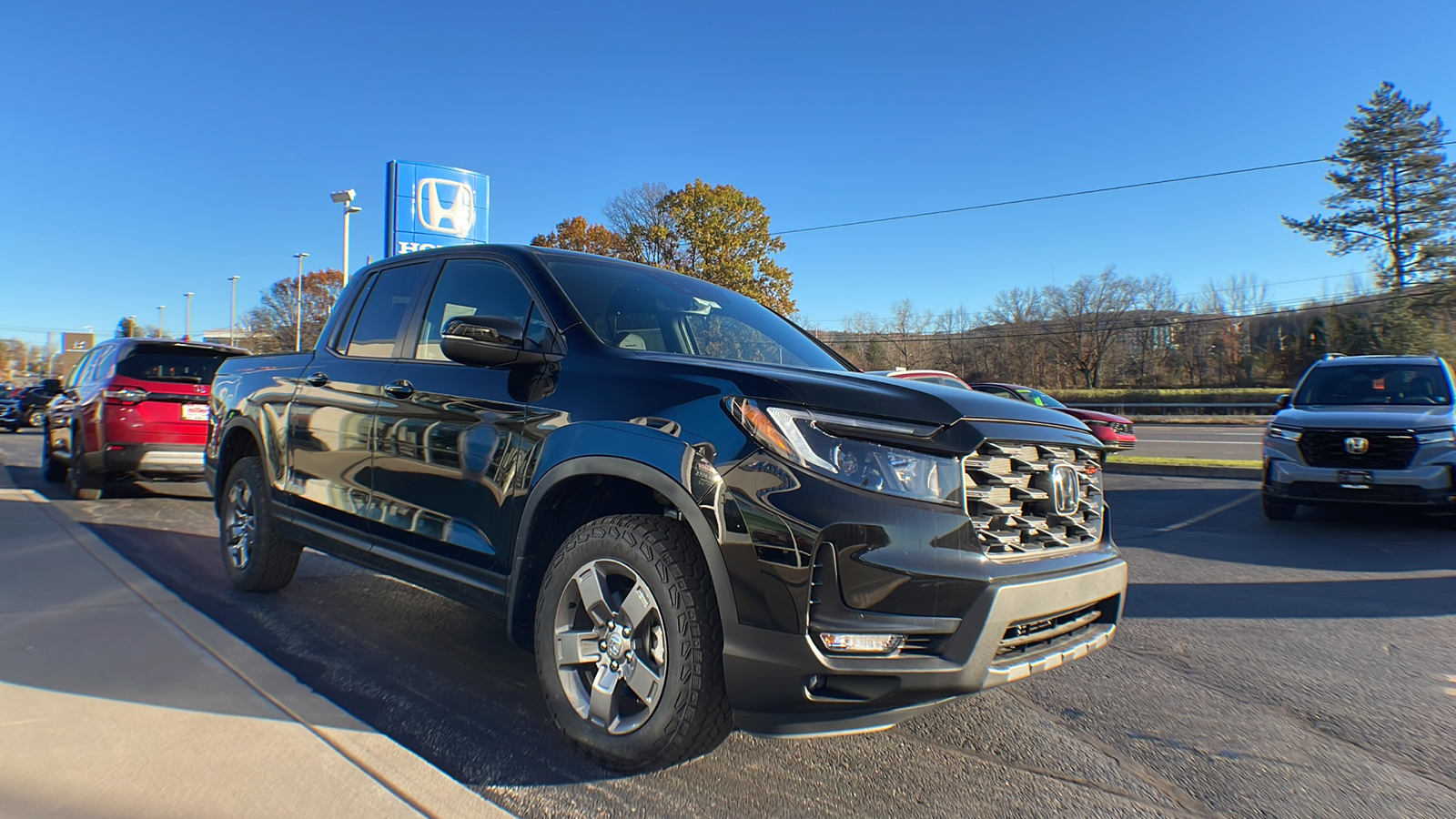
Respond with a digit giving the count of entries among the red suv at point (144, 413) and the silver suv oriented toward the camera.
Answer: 1

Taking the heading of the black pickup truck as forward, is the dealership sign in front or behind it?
behind

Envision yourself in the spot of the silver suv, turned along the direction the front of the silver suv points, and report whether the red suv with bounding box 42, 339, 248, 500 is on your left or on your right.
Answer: on your right

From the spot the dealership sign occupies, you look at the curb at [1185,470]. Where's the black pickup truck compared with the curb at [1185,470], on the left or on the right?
right

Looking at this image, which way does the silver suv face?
toward the camera

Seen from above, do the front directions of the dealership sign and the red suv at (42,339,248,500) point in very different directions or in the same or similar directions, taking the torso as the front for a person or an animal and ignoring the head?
very different directions

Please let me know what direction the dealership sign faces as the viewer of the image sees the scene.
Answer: facing the viewer and to the right of the viewer

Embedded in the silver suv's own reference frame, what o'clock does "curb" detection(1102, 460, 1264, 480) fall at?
The curb is roughly at 5 o'clock from the silver suv.

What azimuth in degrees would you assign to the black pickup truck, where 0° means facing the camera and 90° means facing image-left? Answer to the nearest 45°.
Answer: approximately 315°

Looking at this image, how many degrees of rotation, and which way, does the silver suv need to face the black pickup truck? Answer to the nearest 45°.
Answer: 0° — it already faces it

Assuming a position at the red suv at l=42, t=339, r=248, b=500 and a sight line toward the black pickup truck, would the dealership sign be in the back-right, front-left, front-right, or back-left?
back-left

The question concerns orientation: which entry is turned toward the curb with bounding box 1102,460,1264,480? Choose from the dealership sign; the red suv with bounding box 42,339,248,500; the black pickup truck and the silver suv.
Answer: the dealership sign
